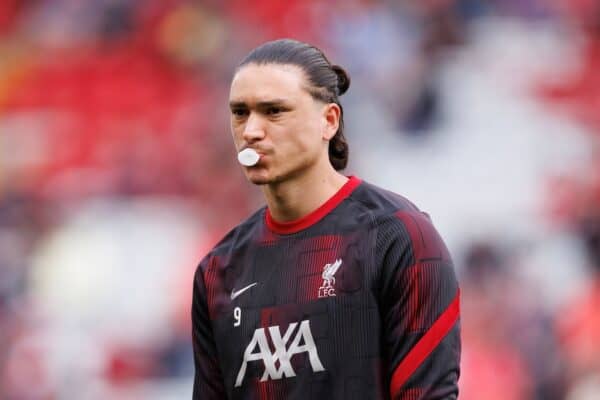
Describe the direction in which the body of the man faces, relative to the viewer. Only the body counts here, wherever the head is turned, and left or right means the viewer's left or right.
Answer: facing the viewer and to the left of the viewer

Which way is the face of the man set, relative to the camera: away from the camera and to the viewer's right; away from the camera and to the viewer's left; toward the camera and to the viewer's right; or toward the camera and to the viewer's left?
toward the camera and to the viewer's left
